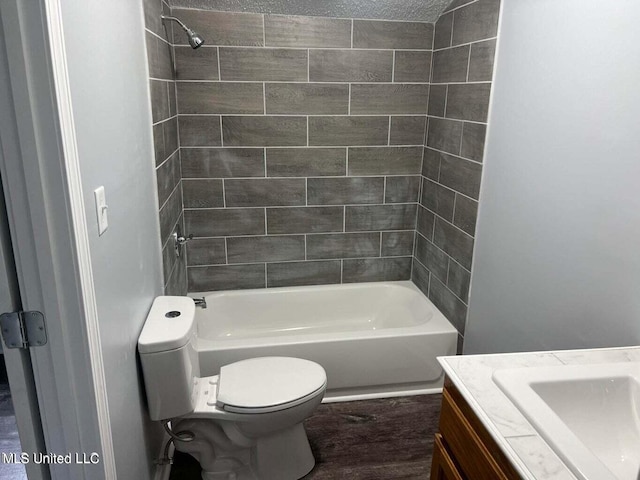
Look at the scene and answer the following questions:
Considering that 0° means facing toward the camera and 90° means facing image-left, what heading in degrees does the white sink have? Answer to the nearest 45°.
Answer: approximately 90°

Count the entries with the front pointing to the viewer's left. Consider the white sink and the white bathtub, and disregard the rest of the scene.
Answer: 1

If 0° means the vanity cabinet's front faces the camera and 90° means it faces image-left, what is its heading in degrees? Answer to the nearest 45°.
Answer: approximately 90°

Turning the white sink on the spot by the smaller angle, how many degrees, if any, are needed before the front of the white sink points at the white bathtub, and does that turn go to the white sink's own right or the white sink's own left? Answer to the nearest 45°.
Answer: approximately 45° to the white sink's own right

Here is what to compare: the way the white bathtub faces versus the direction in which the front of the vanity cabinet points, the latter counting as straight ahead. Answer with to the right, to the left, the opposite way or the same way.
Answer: to the left

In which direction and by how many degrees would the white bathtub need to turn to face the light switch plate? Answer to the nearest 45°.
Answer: approximately 45° to its right

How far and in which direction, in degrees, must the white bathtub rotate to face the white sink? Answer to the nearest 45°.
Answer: approximately 45° to its left

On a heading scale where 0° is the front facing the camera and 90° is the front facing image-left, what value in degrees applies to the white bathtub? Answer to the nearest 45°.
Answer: approximately 0°
